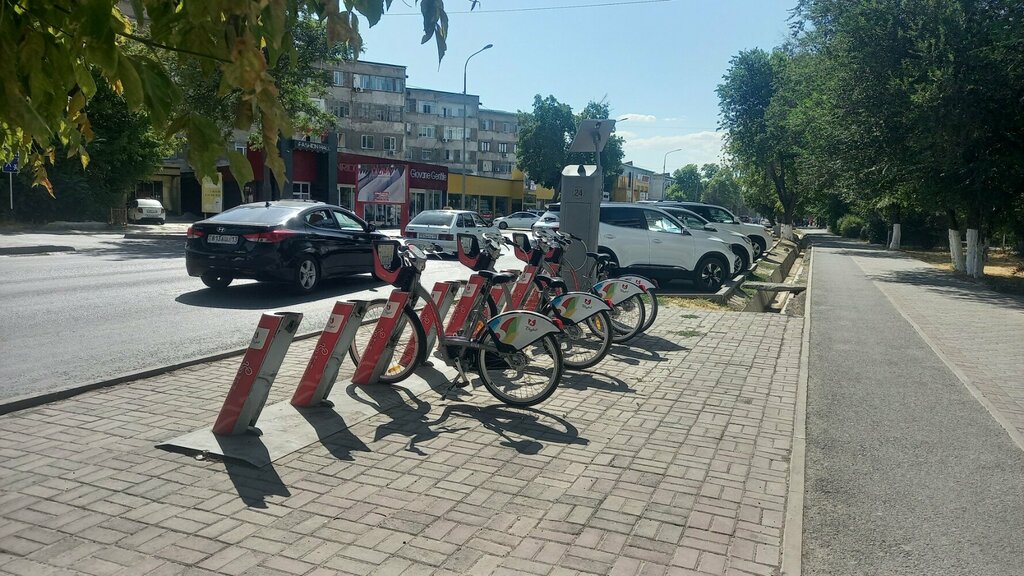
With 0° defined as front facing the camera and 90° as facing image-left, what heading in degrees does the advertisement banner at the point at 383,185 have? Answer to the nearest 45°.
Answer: approximately 0°

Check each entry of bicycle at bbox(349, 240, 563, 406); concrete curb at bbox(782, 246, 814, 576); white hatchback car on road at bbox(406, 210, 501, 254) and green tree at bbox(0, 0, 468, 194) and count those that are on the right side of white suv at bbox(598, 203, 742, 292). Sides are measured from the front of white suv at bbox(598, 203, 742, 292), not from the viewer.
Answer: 3

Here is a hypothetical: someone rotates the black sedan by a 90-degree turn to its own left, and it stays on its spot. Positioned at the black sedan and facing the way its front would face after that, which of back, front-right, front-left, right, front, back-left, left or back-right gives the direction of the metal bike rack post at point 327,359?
back-left

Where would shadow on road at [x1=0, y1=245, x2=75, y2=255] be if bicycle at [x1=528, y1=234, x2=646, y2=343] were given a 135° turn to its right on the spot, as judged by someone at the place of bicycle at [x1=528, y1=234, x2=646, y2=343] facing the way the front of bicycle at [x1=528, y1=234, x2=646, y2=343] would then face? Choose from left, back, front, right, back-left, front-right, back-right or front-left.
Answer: back-left

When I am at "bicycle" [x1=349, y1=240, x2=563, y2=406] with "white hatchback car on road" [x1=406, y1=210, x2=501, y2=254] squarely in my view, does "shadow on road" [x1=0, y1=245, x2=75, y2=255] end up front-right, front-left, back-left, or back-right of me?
front-left

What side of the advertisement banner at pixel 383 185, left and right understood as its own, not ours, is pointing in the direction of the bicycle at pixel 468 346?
front

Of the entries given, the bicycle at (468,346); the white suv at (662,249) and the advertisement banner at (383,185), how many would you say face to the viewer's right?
1

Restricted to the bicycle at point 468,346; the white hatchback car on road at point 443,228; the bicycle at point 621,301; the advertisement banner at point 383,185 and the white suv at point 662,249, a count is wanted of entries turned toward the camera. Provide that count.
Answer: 1

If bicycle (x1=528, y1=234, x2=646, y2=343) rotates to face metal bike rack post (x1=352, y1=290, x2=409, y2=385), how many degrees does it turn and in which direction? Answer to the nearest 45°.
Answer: approximately 90° to its left

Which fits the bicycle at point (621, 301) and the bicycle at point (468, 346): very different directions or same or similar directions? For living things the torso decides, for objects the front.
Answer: same or similar directions

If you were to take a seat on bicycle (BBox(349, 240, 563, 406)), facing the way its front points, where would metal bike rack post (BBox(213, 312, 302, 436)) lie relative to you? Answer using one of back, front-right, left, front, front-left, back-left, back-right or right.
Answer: left

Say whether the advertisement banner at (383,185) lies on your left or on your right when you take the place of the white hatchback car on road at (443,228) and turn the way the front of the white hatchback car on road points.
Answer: on your left

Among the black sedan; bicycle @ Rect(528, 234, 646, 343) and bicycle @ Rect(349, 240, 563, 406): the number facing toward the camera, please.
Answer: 0

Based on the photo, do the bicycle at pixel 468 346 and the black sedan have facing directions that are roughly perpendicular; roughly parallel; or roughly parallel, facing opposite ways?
roughly perpendicular

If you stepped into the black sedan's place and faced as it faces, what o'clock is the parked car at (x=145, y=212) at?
The parked car is roughly at 10 o'clock from the black sedan.

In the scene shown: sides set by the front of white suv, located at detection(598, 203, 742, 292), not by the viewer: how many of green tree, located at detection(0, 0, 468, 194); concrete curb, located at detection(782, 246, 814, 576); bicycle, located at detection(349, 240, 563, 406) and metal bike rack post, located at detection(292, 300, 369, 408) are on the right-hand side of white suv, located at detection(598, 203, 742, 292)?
4

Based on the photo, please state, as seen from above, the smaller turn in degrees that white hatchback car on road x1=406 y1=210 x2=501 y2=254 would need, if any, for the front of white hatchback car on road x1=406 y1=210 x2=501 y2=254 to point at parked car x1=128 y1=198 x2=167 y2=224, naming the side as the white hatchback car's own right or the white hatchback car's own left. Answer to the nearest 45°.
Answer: approximately 90° to the white hatchback car's own left

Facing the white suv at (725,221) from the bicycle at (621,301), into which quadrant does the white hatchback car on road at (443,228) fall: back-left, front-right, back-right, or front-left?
front-left

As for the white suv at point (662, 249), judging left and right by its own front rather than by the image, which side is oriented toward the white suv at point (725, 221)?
left

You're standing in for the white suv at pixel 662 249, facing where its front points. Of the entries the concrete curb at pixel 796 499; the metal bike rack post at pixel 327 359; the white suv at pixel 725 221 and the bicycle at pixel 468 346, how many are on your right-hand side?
3

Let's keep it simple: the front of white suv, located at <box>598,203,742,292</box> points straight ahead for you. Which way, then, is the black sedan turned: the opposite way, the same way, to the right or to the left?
to the left
